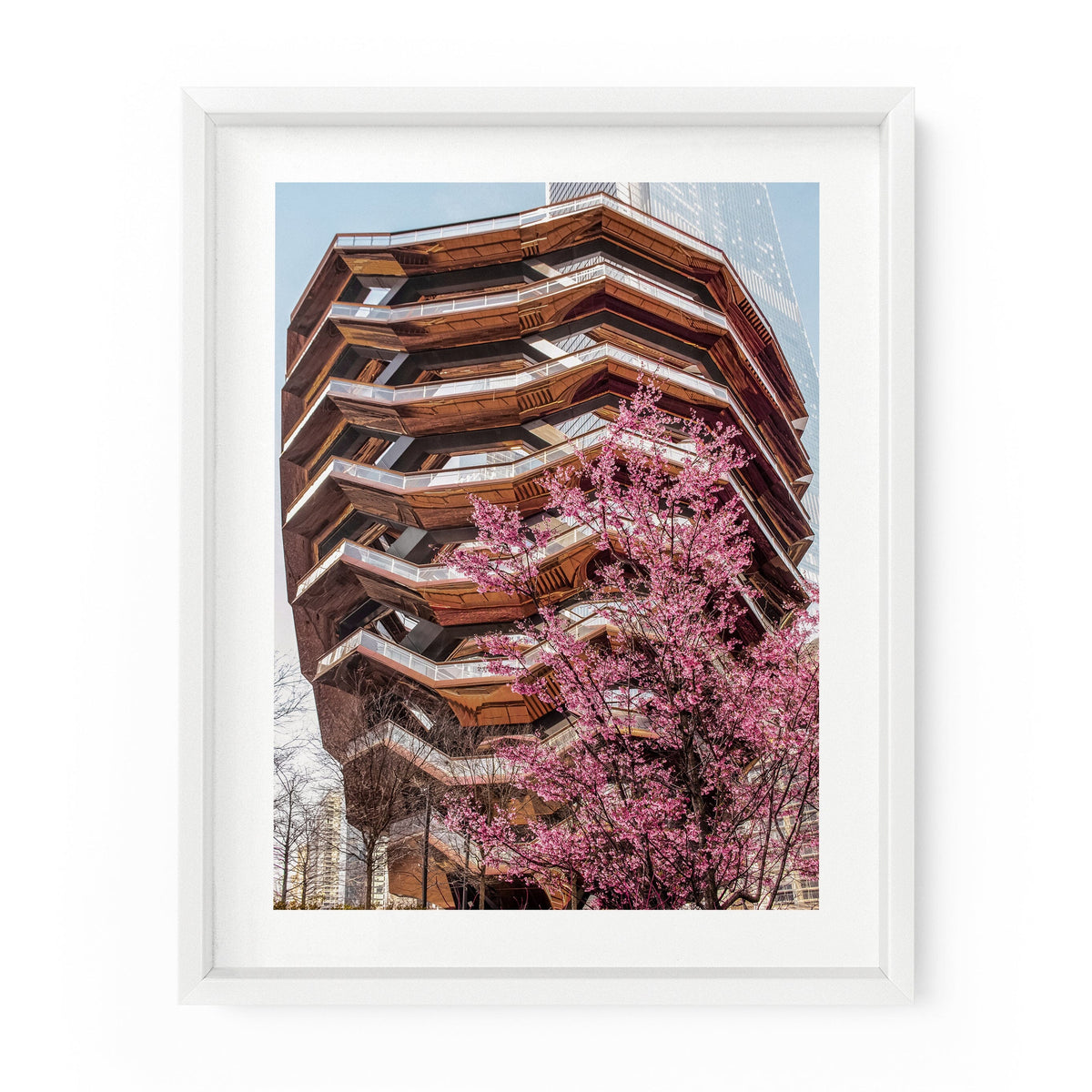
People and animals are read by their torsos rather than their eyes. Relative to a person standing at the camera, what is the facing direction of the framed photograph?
facing the viewer
